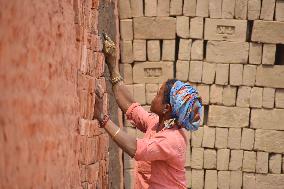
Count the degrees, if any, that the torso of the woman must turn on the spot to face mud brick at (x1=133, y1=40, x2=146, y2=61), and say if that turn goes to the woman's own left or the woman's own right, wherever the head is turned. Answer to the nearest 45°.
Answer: approximately 90° to the woman's own right

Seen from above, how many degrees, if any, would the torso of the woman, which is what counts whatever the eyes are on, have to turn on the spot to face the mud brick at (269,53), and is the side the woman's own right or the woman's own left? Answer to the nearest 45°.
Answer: approximately 135° to the woman's own right

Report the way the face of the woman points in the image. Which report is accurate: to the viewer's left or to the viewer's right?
to the viewer's left

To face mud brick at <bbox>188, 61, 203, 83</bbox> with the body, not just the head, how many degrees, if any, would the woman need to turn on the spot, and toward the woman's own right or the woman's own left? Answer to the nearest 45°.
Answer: approximately 90° to the woman's own right

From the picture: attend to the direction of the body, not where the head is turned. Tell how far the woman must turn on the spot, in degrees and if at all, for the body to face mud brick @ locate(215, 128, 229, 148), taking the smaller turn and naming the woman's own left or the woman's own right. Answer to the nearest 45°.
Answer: approximately 90° to the woman's own right

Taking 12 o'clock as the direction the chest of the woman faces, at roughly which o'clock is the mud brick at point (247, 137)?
The mud brick is roughly at 4 o'clock from the woman.

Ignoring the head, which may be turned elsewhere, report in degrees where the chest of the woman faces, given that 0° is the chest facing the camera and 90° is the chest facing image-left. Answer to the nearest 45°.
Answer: approximately 90°

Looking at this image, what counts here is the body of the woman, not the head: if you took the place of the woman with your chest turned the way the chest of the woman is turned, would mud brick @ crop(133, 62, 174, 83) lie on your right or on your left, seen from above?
on your right

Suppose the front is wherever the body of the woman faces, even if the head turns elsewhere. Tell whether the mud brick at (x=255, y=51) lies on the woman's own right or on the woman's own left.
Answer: on the woman's own right

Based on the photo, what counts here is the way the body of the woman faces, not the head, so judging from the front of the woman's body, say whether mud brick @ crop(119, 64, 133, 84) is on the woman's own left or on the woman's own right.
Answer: on the woman's own right

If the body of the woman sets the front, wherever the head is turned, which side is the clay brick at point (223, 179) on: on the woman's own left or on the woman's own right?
on the woman's own right
